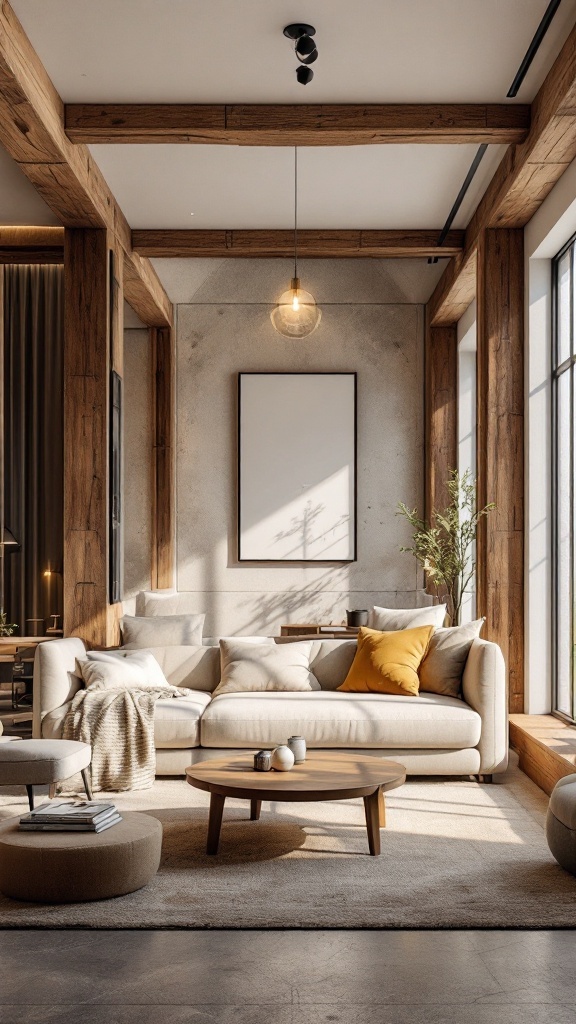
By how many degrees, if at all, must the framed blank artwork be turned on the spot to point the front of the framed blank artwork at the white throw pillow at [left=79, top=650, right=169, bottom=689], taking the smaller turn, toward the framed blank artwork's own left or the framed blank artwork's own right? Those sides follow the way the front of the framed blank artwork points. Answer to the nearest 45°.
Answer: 0° — it already faces it

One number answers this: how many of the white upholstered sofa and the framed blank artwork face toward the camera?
2

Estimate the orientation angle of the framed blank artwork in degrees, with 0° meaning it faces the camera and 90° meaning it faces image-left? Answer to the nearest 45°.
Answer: approximately 0°

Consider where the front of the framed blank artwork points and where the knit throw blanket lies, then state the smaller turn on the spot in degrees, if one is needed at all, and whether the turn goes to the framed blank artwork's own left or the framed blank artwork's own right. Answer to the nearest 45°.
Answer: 0° — it already faces it

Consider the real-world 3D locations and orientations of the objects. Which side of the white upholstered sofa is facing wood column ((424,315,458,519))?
back

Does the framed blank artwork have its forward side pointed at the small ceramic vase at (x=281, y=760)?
yes

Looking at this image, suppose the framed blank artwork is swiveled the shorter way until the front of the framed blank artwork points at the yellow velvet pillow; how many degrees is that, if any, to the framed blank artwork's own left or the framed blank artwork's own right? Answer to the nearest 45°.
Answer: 0° — it already faces it
